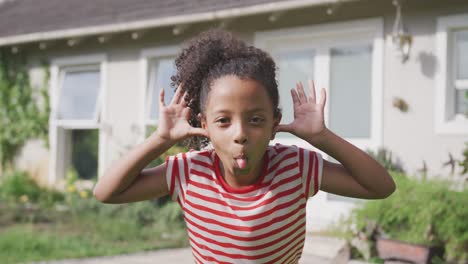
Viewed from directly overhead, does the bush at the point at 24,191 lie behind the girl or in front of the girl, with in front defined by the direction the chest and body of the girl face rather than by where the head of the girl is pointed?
behind

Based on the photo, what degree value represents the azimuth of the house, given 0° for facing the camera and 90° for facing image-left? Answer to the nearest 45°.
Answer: approximately 45°

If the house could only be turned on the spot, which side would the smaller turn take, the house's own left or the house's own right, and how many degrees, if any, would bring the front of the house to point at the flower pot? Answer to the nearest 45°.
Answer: approximately 45° to the house's own left

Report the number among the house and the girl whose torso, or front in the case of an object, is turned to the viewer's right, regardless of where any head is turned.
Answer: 0

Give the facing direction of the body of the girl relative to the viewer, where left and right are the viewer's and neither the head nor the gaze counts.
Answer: facing the viewer
